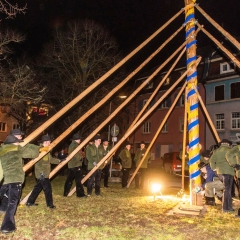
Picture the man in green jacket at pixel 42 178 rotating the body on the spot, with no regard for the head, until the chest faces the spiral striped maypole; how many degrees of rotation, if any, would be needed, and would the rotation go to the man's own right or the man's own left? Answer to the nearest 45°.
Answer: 0° — they already face it

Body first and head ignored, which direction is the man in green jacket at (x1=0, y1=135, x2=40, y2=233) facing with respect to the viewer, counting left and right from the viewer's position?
facing away from the viewer and to the right of the viewer

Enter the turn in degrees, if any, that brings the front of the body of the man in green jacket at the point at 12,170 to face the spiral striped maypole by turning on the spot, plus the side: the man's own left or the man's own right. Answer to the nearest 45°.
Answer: approximately 45° to the man's own right

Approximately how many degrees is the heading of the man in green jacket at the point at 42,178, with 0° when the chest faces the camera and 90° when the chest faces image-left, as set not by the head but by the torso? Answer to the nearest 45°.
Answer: approximately 270°

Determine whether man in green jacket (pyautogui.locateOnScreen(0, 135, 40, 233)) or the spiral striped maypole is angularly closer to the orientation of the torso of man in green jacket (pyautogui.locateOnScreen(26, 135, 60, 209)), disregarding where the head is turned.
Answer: the spiral striped maypole

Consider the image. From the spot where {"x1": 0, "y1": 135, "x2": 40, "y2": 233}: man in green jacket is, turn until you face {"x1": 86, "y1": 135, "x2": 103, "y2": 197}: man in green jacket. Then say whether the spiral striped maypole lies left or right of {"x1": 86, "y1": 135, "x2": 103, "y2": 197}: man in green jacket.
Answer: right
